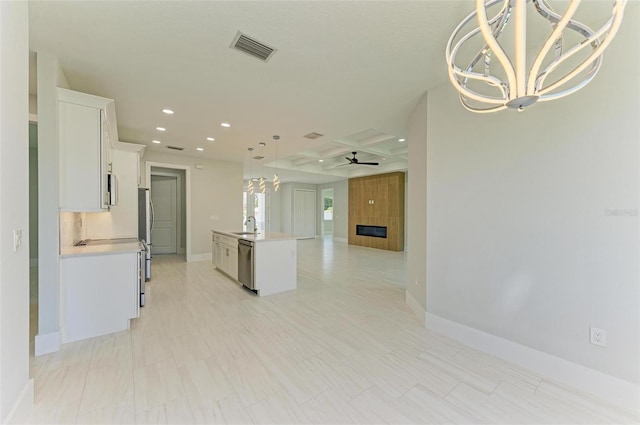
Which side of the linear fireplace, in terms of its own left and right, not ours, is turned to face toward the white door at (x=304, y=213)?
right

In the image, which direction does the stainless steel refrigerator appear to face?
to the viewer's right

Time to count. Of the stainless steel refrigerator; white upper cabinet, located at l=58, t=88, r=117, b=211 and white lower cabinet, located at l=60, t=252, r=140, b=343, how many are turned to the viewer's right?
3

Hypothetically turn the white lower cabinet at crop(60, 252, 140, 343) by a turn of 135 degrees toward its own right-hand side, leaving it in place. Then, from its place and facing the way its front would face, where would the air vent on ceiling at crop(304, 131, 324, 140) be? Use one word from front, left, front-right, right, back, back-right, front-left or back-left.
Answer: back-left

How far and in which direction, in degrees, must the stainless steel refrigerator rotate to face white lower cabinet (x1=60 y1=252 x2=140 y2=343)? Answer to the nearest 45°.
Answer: approximately 90° to its right

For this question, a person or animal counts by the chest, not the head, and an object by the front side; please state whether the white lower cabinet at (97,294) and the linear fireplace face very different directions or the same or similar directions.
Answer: very different directions

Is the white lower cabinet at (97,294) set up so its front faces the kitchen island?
yes

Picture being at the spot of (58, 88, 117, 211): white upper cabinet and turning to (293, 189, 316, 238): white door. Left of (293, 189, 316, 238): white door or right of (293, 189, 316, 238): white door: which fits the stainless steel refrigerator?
left

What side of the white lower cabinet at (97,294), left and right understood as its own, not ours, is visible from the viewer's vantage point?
right

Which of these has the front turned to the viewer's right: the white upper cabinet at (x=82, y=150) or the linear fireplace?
the white upper cabinet

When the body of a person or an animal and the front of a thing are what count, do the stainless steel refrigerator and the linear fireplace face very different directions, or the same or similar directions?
very different directions

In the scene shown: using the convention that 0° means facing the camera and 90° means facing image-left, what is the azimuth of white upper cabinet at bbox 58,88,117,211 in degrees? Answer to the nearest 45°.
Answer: approximately 270°

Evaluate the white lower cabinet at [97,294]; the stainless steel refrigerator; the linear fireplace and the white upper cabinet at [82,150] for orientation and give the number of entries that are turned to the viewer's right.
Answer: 3
